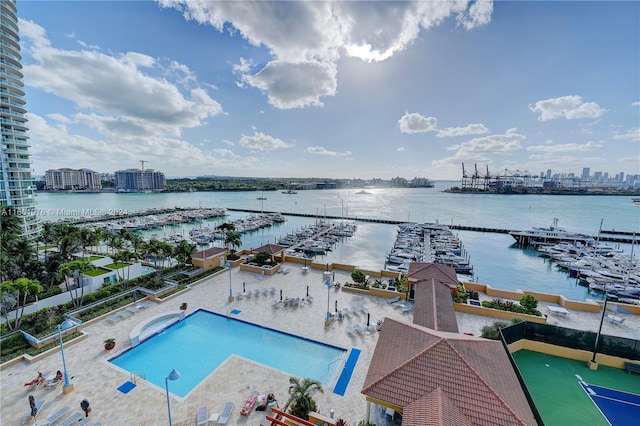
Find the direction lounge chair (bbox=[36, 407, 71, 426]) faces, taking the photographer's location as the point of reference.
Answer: facing away from the viewer and to the right of the viewer

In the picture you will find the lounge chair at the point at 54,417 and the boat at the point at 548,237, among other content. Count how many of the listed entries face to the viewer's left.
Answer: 1

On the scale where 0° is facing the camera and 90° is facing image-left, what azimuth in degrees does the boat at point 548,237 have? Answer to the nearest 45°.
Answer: approximately 90°

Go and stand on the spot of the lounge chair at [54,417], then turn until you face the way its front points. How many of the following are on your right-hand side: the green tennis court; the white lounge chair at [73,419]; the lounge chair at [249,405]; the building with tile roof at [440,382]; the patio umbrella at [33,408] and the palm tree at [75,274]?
4

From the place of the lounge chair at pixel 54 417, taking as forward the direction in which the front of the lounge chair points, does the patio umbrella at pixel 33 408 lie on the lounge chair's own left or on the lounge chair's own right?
on the lounge chair's own left

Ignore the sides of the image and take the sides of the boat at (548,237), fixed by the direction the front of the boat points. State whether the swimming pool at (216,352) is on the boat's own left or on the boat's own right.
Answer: on the boat's own left
